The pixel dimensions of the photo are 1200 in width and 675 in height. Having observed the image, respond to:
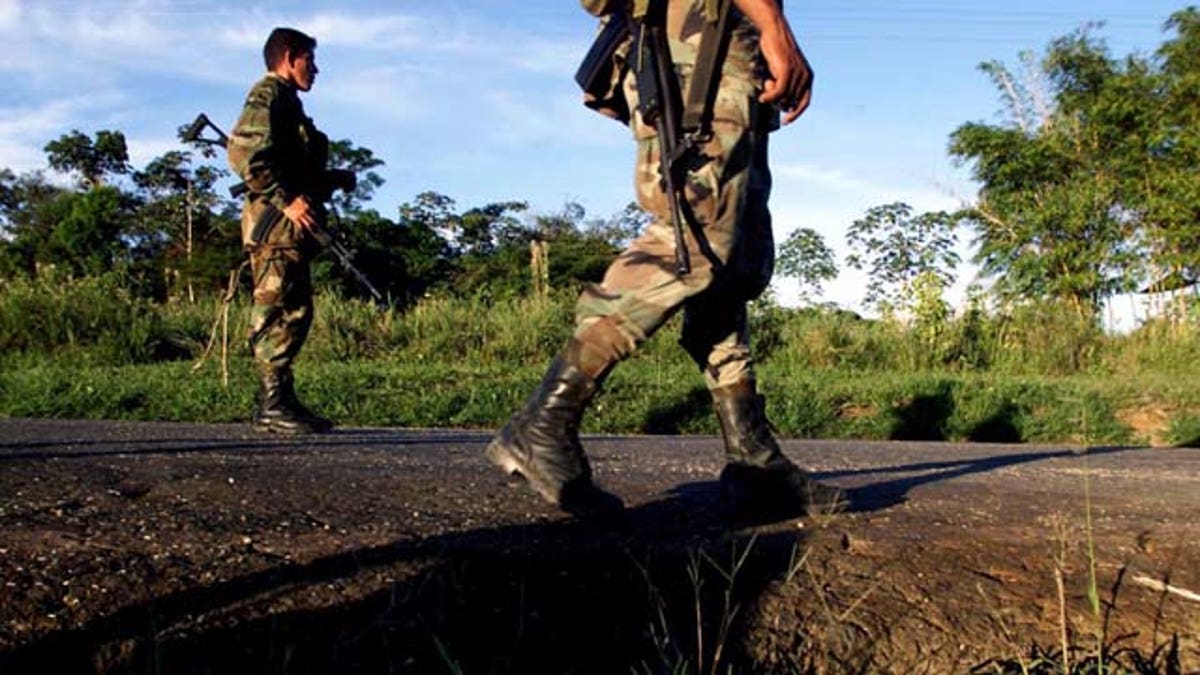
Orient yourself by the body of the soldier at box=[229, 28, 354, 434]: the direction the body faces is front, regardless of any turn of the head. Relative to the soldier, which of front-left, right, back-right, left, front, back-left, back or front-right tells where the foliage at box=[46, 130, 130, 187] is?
left

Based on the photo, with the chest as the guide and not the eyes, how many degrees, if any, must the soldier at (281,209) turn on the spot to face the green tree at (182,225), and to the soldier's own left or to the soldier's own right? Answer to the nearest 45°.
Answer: approximately 90° to the soldier's own left

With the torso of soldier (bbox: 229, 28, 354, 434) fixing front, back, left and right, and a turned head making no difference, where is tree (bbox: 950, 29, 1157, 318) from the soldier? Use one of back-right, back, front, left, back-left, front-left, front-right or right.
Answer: front-left

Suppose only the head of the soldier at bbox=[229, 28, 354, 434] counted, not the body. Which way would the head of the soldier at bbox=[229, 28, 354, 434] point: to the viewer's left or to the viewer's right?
to the viewer's right

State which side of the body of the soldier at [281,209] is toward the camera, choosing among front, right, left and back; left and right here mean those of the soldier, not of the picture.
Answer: right

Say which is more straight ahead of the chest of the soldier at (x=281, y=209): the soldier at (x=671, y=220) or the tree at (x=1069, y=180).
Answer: the tree

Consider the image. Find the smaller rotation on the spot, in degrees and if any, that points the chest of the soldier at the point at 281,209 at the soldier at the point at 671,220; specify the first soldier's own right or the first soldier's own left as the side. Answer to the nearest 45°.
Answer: approximately 90° to the first soldier's own right
